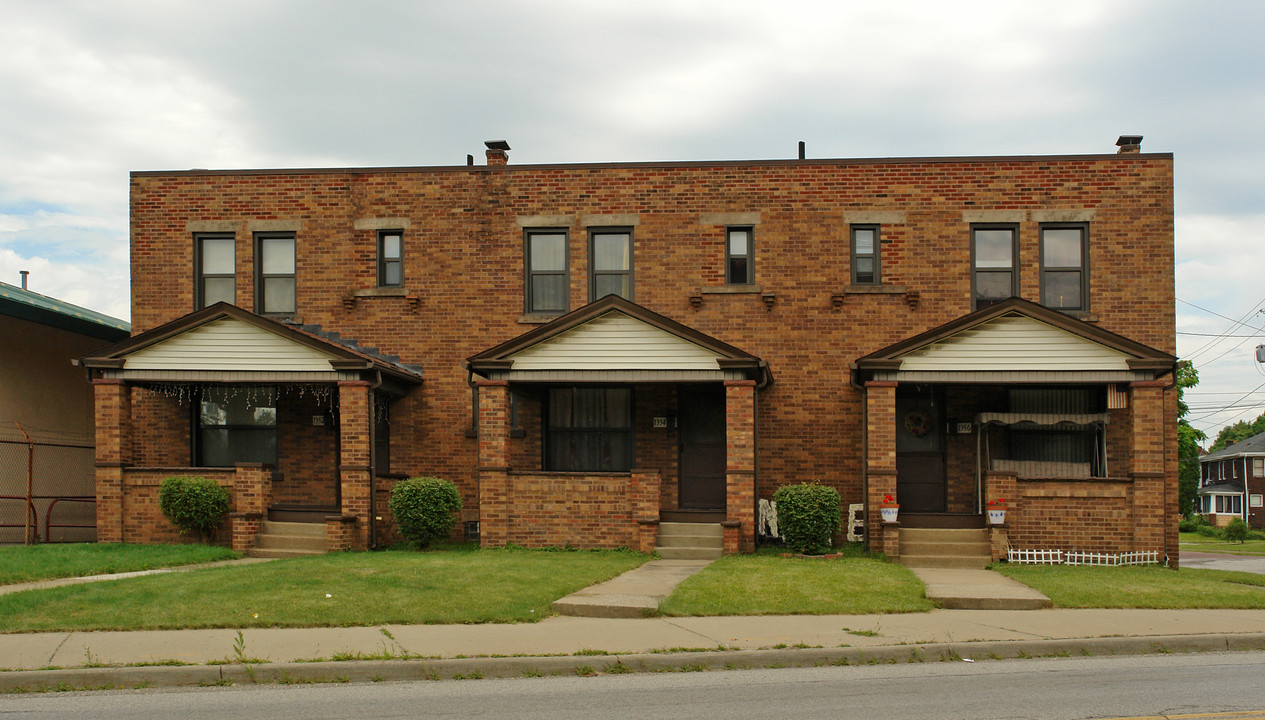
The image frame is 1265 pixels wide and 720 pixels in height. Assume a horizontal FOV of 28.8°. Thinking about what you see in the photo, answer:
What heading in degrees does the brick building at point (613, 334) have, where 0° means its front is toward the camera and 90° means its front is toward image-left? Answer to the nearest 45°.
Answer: approximately 0°

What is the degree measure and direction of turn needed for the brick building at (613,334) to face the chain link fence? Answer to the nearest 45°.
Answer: approximately 90° to its right

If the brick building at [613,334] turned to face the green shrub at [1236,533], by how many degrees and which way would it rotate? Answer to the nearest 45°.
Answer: approximately 135° to its left

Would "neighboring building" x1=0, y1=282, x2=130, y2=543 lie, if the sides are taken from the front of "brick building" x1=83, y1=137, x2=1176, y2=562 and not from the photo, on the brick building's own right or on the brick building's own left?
on the brick building's own right
